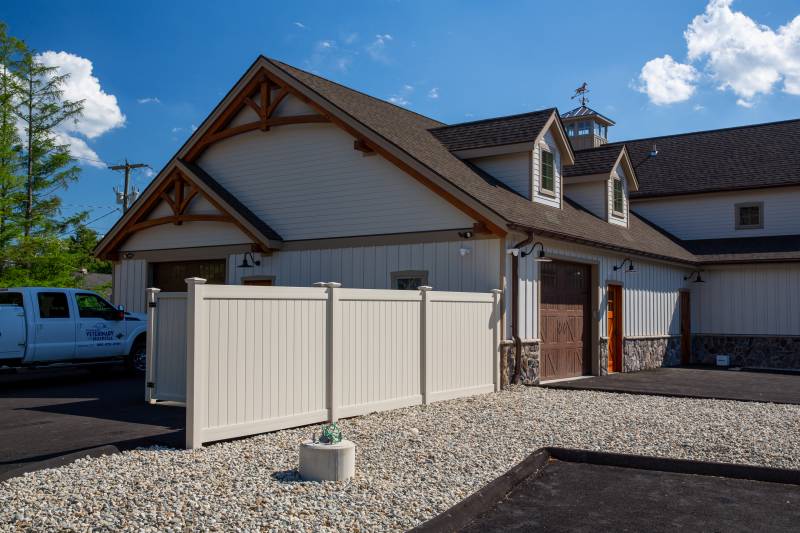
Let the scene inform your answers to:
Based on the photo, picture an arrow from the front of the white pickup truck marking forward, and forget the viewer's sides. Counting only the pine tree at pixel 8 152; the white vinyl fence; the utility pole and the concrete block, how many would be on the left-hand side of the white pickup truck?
2

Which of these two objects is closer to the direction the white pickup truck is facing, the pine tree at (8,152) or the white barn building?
the white barn building

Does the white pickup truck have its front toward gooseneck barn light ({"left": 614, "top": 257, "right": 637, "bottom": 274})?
yes

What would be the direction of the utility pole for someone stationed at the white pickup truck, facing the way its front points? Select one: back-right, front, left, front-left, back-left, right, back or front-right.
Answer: left

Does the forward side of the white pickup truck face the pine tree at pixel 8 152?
no

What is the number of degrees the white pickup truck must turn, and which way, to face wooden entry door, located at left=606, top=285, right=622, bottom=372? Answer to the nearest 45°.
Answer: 0° — it already faces it

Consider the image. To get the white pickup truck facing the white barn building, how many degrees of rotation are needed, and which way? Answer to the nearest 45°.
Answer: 0° — it already faces it

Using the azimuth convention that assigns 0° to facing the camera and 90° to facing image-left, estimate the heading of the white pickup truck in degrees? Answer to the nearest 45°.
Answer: approximately 270°

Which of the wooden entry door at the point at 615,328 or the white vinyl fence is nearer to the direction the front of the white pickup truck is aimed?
the wooden entry door

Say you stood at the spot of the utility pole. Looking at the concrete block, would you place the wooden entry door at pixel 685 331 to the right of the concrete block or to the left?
left

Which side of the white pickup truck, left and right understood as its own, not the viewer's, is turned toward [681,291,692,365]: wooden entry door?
front
